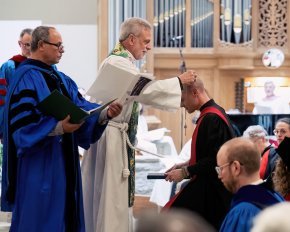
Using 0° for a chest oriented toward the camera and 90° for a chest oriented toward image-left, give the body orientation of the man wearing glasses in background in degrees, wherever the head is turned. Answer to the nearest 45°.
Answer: approximately 315°

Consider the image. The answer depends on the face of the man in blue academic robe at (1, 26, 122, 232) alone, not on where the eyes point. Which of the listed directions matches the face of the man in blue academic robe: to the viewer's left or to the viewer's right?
to the viewer's right

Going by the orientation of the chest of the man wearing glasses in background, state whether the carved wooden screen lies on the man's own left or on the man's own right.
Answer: on the man's own left

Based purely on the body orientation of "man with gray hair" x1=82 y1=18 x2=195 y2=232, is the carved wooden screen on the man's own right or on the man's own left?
on the man's own left

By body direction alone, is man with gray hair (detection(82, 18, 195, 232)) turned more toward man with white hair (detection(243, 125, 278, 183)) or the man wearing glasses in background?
the man with white hair

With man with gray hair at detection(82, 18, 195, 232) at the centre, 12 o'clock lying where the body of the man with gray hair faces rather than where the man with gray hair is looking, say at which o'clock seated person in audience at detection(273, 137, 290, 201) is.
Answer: The seated person in audience is roughly at 1 o'clock from the man with gray hair.

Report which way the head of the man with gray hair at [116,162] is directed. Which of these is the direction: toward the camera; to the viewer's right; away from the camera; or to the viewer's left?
to the viewer's right

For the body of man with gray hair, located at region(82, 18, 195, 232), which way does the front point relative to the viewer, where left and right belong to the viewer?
facing to the right of the viewer

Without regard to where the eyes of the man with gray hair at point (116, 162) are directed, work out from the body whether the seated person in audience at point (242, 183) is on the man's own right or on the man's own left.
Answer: on the man's own right
